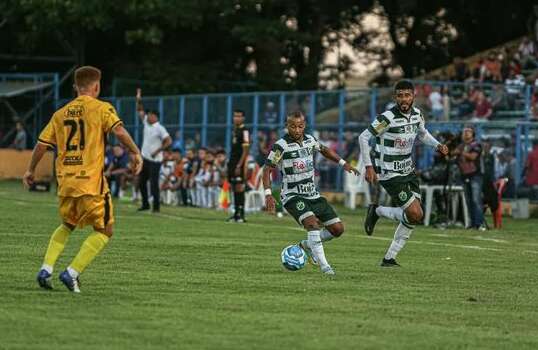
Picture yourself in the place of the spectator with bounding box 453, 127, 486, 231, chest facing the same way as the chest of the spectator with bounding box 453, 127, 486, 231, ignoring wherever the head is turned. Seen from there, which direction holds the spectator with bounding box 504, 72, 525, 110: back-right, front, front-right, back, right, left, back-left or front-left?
back-right

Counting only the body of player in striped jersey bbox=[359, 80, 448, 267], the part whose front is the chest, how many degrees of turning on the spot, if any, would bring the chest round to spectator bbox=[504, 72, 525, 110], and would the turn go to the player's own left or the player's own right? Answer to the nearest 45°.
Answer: approximately 135° to the player's own left

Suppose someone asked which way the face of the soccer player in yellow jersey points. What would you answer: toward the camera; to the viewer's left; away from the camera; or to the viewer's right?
away from the camera

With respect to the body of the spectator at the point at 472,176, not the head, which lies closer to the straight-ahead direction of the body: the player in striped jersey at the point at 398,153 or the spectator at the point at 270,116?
the player in striped jersey

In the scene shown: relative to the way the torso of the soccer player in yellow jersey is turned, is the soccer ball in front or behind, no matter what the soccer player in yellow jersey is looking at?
in front

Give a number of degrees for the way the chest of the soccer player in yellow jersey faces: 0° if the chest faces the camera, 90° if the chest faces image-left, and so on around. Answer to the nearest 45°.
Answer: approximately 225°

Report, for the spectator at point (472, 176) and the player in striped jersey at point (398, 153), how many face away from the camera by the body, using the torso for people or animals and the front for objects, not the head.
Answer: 0
